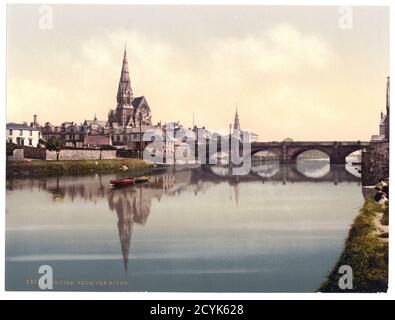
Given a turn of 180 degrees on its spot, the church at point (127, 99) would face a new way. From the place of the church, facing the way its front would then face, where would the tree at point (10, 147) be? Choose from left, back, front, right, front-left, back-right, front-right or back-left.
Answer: left

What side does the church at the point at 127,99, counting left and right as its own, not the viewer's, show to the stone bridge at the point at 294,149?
left

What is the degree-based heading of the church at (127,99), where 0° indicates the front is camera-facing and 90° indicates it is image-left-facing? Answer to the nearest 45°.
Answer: approximately 315°
